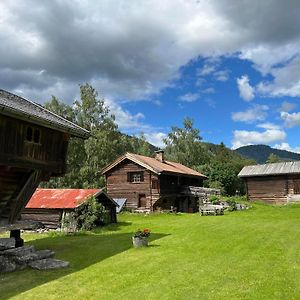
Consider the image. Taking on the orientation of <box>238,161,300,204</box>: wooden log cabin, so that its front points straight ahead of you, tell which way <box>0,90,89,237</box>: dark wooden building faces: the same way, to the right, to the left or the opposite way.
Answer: to the left

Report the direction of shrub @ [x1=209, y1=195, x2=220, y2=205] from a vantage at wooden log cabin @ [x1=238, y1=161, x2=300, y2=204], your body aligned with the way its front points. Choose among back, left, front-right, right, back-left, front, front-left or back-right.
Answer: front-right

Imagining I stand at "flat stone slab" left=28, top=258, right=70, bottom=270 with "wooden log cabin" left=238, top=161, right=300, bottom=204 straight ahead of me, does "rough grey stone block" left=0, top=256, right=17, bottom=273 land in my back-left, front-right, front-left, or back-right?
back-left

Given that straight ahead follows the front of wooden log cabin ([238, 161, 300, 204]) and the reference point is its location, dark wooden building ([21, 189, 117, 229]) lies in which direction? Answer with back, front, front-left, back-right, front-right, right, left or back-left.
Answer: front-right

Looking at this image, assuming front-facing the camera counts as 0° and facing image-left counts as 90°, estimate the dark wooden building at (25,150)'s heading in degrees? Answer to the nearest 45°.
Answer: approximately 315°

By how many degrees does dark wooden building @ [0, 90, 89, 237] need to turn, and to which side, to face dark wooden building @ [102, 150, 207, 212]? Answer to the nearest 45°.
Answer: approximately 90° to its left

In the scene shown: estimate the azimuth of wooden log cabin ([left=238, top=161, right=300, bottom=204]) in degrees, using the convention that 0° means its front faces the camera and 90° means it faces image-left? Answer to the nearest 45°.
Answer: approximately 0°

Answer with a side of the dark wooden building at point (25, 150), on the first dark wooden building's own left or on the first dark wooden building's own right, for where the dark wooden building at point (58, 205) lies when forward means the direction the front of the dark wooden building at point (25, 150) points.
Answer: on the first dark wooden building's own left
